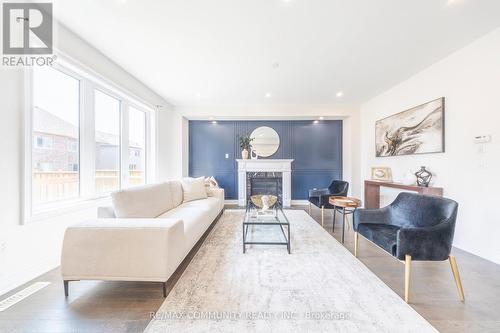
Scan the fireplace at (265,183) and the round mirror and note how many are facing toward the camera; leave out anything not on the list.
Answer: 2

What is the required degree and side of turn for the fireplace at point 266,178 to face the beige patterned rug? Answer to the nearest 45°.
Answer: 0° — it already faces it

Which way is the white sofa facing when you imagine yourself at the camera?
facing to the right of the viewer

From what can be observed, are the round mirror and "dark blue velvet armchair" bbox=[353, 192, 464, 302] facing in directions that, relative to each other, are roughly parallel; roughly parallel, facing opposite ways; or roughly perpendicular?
roughly perpendicular

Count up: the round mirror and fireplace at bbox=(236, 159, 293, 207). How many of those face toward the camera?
2

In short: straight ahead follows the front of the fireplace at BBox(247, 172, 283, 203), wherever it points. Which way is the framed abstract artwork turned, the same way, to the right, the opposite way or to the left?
to the right

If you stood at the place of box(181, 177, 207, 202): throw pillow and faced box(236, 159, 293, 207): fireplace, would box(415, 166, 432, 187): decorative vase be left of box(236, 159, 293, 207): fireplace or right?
right

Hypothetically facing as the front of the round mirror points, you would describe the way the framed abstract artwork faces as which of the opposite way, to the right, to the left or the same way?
to the right

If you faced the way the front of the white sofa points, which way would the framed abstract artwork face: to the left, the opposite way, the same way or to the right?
the opposite way

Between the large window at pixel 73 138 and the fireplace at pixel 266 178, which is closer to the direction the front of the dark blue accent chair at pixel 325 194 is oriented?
the large window

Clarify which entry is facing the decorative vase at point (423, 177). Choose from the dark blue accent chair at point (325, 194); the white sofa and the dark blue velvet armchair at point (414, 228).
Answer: the white sofa
